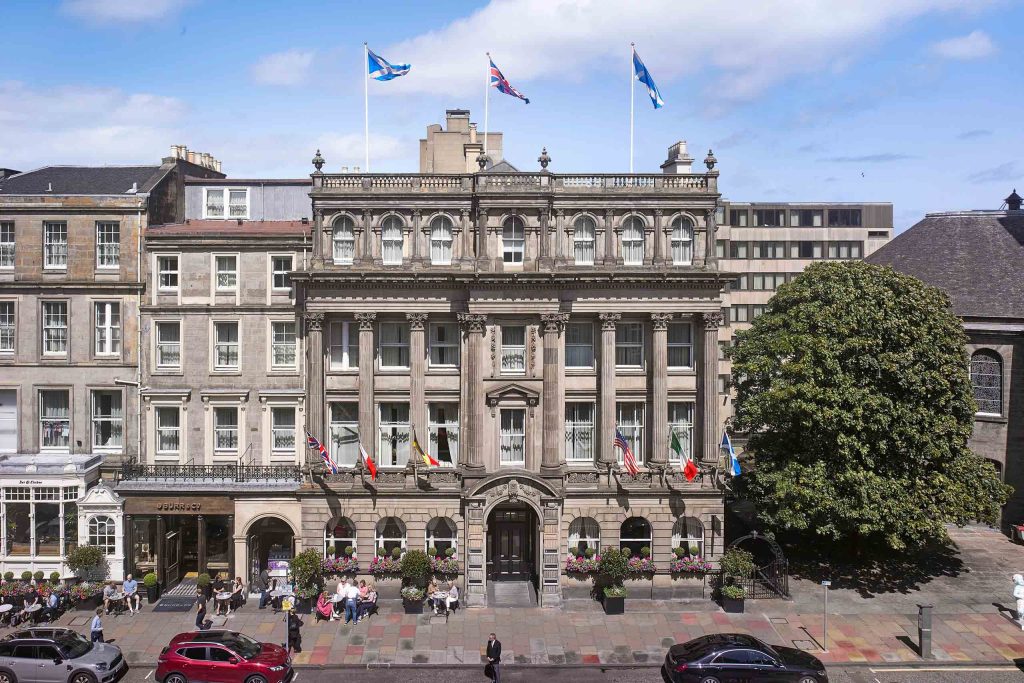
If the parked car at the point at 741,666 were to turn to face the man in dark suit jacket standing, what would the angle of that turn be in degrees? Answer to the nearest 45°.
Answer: approximately 180°

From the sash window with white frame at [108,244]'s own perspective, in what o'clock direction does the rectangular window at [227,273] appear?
The rectangular window is roughly at 10 o'clock from the sash window with white frame.

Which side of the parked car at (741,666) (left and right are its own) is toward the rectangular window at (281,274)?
back

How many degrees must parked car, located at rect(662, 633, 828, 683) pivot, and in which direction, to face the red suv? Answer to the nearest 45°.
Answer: approximately 180°

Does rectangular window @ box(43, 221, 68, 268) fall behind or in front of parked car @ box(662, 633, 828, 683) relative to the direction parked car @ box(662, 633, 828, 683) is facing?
behind

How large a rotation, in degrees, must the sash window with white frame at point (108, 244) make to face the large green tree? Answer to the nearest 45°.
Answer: approximately 45° to its left

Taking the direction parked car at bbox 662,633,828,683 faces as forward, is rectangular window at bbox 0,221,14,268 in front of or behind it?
behind

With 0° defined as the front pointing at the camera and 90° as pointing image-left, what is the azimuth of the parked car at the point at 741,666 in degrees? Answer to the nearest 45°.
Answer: approximately 270°

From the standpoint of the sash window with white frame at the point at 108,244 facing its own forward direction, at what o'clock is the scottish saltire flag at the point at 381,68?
The scottish saltire flag is roughly at 10 o'clock from the sash window with white frame.

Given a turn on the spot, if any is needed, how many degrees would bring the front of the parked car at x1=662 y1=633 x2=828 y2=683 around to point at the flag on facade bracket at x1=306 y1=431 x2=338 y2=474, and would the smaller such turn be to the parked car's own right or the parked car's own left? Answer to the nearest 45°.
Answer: approximately 180°

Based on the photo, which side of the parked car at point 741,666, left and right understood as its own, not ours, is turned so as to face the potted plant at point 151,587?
back

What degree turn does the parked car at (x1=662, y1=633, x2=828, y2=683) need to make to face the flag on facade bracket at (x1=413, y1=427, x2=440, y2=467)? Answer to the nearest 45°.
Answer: approximately 135° to its left

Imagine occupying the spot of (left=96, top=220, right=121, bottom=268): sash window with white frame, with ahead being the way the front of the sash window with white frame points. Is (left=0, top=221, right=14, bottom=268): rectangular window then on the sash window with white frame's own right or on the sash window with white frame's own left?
on the sash window with white frame's own right

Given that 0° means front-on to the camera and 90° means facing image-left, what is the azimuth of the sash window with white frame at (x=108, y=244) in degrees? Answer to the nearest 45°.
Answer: approximately 0°
